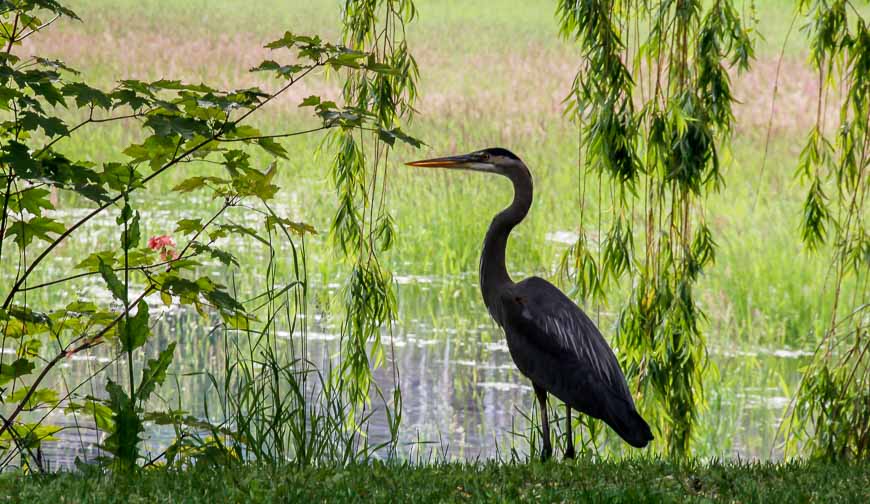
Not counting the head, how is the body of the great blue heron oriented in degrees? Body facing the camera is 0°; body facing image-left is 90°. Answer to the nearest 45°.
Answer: approximately 90°
